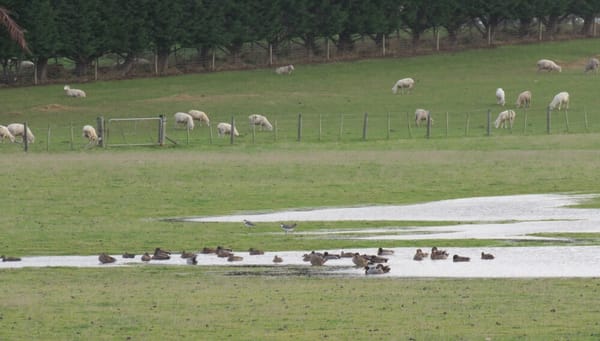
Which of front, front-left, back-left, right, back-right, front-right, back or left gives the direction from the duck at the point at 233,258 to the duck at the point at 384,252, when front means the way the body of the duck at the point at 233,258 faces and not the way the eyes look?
back

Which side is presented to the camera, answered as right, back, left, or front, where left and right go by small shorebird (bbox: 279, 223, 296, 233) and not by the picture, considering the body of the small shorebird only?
left

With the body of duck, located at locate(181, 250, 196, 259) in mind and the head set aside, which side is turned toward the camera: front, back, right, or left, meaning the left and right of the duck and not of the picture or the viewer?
left

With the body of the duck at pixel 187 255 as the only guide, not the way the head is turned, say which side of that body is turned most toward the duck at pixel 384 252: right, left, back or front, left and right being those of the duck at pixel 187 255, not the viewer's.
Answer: back

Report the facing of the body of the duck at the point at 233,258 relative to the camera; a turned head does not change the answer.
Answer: to the viewer's left

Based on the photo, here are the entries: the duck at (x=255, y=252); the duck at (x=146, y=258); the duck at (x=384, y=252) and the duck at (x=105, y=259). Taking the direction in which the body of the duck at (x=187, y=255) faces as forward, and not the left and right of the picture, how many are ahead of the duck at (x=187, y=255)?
2

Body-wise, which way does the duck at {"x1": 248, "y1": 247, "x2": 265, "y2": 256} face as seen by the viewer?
to the viewer's left

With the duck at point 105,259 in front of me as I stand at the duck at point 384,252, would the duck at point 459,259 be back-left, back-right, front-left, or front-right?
back-left

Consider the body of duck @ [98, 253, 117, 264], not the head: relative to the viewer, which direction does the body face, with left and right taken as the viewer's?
facing to the left of the viewer

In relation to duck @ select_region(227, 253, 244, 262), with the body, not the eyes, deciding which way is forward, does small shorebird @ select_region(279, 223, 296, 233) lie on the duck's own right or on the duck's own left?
on the duck's own right
